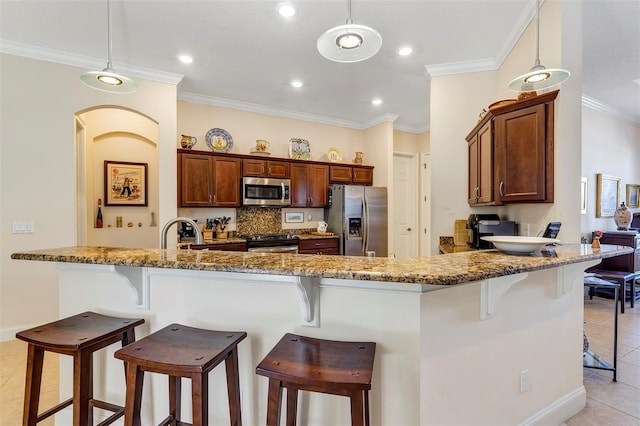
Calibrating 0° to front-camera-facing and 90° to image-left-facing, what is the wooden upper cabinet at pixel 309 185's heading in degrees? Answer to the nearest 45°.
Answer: approximately 0°

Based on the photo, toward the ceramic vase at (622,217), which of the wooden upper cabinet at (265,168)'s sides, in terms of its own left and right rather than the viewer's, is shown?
left

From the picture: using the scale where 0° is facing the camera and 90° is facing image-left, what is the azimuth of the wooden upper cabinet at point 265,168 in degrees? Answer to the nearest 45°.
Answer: approximately 0°

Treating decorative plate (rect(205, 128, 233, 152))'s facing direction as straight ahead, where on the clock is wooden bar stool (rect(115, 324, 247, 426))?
The wooden bar stool is roughly at 12 o'clock from the decorative plate.

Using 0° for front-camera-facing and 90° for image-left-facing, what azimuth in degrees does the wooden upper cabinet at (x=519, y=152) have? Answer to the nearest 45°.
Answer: approximately 45°
